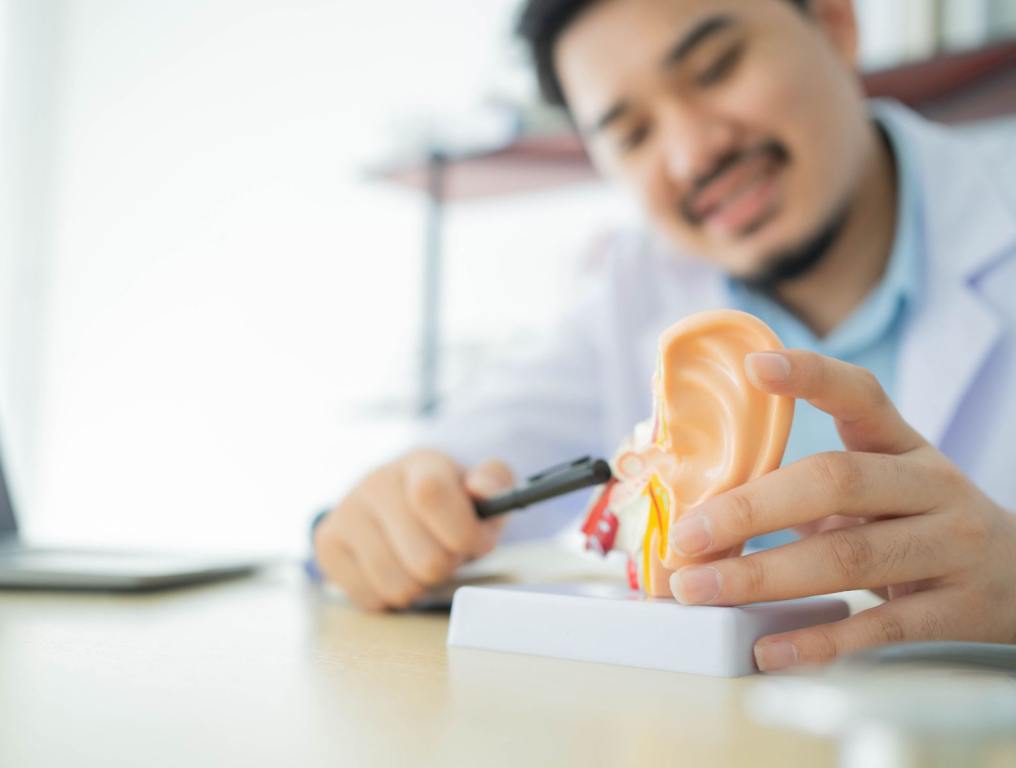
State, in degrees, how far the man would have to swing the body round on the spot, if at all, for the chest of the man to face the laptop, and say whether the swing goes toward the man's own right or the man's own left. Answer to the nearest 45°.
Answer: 0° — they already face it

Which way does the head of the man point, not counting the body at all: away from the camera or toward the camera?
toward the camera

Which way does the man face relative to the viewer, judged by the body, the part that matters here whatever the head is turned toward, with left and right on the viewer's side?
facing the viewer and to the left of the viewer

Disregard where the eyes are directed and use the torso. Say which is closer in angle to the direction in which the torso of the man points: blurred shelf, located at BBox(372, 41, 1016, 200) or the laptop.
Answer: the laptop
